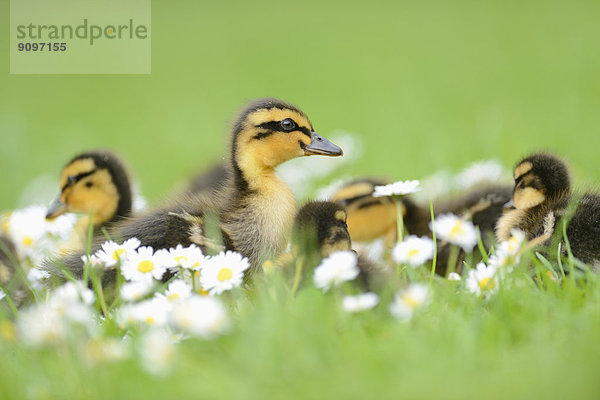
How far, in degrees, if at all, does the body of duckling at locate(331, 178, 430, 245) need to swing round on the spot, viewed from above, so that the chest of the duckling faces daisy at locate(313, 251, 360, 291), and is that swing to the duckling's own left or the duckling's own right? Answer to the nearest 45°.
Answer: approximately 90° to the duckling's own left

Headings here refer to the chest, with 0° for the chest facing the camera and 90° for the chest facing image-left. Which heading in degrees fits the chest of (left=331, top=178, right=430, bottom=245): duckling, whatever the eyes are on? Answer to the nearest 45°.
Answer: approximately 90°

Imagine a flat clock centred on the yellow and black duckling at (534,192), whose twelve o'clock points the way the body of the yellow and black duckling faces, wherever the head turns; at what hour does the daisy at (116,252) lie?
The daisy is roughly at 11 o'clock from the yellow and black duckling.

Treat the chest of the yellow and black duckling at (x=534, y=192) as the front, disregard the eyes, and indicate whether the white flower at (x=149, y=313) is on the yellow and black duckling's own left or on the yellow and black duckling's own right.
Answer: on the yellow and black duckling's own left

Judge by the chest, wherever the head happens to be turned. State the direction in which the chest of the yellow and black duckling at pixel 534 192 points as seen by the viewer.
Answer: to the viewer's left

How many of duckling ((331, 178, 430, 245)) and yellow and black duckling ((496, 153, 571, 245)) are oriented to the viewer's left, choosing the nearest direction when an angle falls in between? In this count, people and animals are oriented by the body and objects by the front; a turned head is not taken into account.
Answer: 2

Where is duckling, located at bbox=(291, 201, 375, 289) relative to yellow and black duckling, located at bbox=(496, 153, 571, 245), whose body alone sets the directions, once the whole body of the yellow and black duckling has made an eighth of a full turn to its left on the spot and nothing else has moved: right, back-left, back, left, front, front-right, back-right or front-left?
front

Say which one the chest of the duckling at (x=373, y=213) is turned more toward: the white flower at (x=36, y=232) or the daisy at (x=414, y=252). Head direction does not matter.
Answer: the white flower

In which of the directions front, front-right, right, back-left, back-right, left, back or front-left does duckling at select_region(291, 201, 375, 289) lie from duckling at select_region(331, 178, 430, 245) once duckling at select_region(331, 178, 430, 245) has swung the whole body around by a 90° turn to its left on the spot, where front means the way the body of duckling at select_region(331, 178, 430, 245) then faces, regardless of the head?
front

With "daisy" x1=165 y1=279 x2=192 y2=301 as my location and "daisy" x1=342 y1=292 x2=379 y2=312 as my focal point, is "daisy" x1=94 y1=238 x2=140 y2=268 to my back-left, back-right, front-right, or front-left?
back-left
